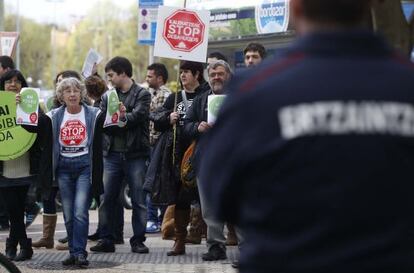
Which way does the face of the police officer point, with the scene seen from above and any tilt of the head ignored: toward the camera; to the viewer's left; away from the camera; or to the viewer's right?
away from the camera

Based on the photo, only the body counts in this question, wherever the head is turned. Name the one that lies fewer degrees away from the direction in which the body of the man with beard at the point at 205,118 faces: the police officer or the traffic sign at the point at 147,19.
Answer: the police officer

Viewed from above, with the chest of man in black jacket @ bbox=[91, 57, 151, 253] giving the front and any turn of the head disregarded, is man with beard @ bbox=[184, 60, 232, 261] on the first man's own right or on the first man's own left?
on the first man's own left

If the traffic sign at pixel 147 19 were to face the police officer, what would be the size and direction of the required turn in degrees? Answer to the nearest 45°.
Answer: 0° — it already faces them

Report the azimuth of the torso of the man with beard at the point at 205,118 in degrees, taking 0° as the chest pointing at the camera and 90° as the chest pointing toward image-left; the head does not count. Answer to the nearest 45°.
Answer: approximately 0°
